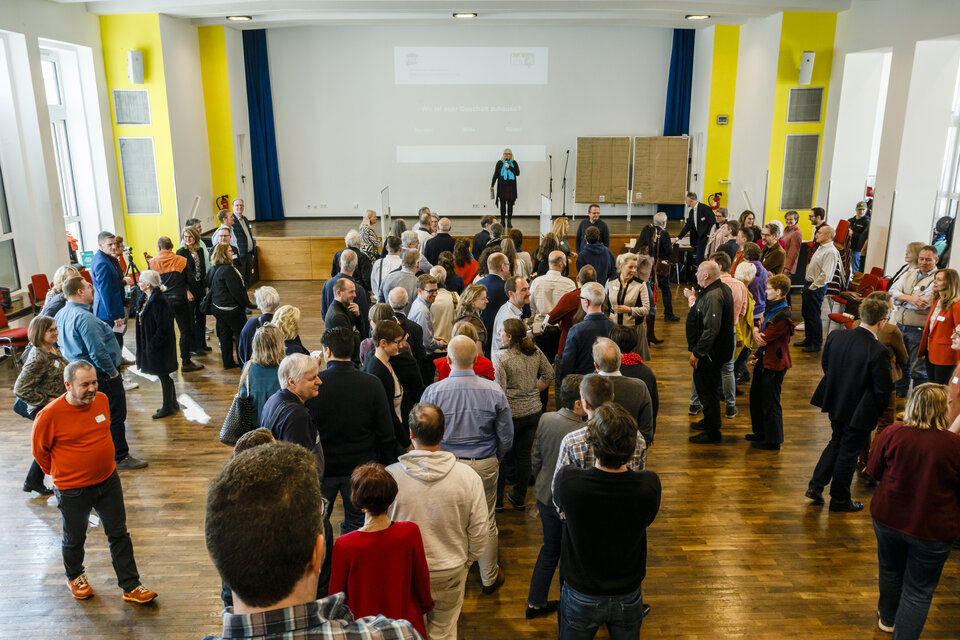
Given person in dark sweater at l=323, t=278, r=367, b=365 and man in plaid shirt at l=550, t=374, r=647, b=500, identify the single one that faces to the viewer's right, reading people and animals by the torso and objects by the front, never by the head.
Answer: the person in dark sweater

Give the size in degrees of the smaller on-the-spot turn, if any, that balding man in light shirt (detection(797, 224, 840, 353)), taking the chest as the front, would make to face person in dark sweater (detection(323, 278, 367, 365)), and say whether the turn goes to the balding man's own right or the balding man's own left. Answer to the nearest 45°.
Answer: approximately 45° to the balding man's own left

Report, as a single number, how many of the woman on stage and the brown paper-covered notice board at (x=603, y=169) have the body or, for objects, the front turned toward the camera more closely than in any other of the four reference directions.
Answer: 2

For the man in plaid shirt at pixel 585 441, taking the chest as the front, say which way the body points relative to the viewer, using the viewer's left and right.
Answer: facing away from the viewer

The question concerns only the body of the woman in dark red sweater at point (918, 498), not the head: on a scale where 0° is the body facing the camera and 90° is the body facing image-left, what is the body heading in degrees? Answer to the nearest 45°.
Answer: approximately 180°

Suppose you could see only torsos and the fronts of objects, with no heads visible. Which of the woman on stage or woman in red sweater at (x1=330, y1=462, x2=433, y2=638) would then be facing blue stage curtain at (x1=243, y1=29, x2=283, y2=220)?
the woman in red sweater

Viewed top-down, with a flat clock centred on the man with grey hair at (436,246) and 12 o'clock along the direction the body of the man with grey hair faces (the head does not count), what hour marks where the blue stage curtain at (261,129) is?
The blue stage curtain is roughly at 11 o'clock from the man with grey hair.

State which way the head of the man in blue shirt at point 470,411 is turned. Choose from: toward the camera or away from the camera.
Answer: away from the camera

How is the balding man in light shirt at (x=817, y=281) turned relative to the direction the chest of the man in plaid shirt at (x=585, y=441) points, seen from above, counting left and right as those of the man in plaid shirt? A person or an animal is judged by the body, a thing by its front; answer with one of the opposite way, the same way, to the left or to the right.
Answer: to the left

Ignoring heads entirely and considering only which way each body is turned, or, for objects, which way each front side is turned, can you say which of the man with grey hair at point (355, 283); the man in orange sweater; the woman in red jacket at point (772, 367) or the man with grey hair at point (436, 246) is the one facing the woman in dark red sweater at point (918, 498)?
the man in orange sweater
